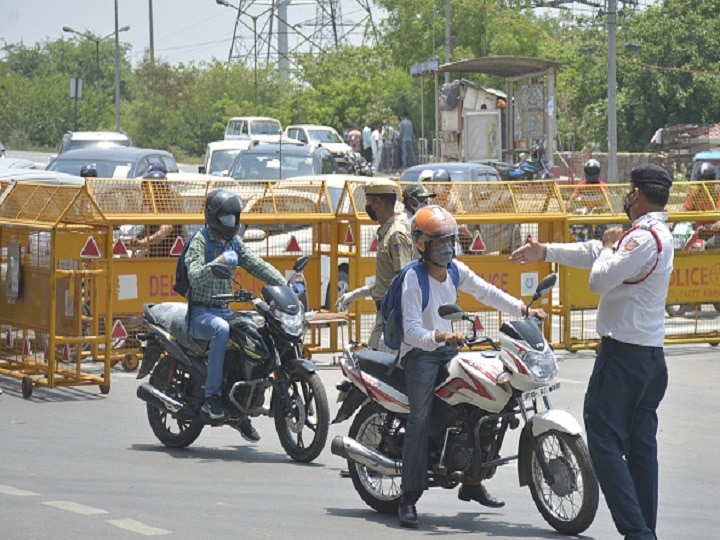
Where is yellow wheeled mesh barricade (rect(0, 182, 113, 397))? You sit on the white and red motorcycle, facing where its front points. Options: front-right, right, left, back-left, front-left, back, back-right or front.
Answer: back

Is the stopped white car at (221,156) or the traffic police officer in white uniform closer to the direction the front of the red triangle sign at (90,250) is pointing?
the traffic police officer in white uniform

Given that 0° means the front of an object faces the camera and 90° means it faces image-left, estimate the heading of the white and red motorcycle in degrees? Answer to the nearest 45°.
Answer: approximately 315°

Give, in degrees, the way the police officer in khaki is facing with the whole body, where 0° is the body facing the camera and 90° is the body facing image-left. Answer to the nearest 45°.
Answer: approximately 90°

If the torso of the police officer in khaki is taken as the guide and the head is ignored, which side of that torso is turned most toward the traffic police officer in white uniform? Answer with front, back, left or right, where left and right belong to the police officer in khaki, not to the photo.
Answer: left

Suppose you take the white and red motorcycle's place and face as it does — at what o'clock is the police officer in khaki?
The police officer in khaki is roughly at 7 o'clock from the white and red motorcycle.

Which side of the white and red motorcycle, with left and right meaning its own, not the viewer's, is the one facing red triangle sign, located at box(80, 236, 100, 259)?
back

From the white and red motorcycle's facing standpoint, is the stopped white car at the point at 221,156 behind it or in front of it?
behind

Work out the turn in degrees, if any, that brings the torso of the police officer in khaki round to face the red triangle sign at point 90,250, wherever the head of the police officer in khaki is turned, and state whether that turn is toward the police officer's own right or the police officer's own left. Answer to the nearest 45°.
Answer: approximately 45° to the police officer's own right
